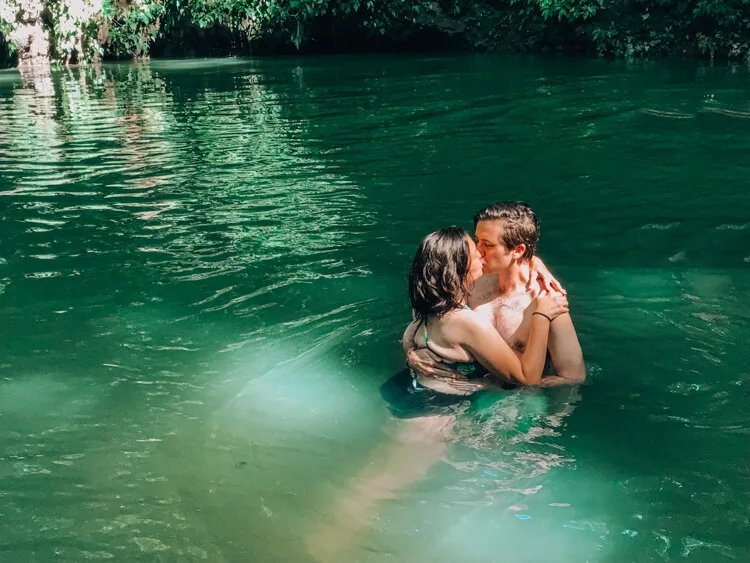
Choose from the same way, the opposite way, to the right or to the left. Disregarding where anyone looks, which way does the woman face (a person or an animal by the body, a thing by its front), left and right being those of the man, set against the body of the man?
the opposite way

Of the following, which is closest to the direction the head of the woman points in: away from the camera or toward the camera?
away from the camera

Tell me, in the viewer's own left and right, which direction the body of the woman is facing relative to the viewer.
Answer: facing away from the viewer and to the right of the viewer

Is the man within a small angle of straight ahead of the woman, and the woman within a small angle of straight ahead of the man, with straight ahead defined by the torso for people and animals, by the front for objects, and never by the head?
yes

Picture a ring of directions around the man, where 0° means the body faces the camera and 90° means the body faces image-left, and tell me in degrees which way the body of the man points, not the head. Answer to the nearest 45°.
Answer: approximately 45°
